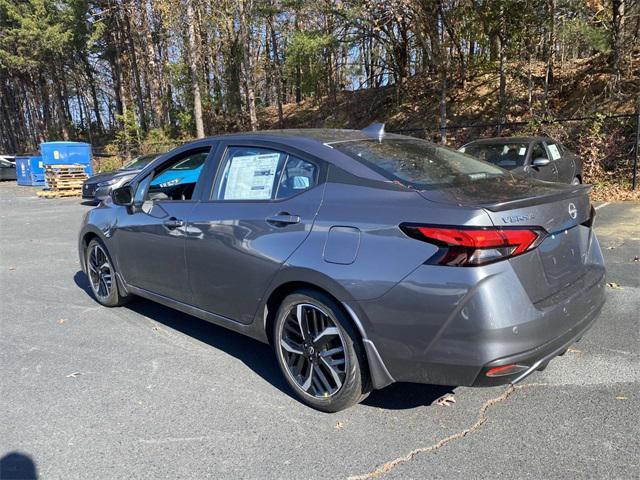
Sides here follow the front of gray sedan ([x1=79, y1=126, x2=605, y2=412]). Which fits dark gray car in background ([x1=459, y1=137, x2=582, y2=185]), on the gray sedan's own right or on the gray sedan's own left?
on the gray sedan's own right

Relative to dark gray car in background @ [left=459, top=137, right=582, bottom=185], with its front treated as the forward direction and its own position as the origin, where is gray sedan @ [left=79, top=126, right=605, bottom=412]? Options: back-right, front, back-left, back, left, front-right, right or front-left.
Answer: front-left

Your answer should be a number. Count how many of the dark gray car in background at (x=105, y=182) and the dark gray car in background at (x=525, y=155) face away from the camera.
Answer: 0

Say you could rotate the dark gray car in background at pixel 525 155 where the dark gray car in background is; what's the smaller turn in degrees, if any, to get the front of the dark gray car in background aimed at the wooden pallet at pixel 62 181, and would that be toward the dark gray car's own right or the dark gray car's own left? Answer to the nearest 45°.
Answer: approximately 45° to the dark gray car's own right

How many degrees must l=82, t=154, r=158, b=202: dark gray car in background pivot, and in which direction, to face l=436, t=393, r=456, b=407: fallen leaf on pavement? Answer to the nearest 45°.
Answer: approximately 45° to its left

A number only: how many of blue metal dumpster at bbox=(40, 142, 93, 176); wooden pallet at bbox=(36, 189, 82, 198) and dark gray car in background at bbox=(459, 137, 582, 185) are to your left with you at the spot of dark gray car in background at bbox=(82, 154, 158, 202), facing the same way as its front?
1

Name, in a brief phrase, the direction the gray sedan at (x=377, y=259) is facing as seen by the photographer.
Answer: facing away from the viewer and to the left of the viewer

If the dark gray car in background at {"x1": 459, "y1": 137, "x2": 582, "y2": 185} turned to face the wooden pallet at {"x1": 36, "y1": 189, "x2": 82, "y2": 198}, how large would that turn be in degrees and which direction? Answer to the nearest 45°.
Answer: approximately 45° to its right

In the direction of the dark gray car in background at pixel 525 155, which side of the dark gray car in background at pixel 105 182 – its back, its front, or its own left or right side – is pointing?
left

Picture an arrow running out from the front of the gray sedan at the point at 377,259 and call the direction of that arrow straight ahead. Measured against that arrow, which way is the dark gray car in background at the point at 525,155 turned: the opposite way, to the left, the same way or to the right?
to the left

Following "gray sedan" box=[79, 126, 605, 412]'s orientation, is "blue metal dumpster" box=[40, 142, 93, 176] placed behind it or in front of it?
in front

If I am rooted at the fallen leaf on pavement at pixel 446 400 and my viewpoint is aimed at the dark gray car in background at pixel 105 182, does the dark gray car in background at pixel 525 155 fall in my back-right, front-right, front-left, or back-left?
front-right

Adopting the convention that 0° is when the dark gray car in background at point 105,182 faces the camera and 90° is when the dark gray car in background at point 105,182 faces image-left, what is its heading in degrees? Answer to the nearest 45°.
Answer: approximately 45°
